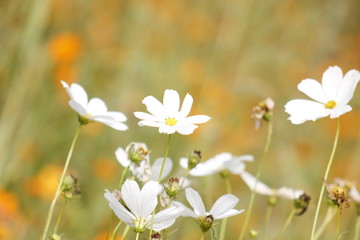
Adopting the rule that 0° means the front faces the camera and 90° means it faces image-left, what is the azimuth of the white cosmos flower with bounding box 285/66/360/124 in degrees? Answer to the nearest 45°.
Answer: approximately 45°

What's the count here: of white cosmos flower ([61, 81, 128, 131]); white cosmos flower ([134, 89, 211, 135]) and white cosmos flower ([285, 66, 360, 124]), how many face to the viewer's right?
1

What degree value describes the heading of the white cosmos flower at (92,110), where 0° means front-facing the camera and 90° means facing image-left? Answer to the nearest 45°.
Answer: approximately 270°

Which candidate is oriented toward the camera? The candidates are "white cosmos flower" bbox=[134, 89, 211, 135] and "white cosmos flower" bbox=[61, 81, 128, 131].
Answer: "white cosmos flower" bbox=[134, 89, 211, 135]

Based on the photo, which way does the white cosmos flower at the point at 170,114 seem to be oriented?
toward the camera

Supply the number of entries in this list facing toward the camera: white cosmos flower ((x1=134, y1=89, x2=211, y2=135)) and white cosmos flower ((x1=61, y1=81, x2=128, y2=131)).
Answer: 1
